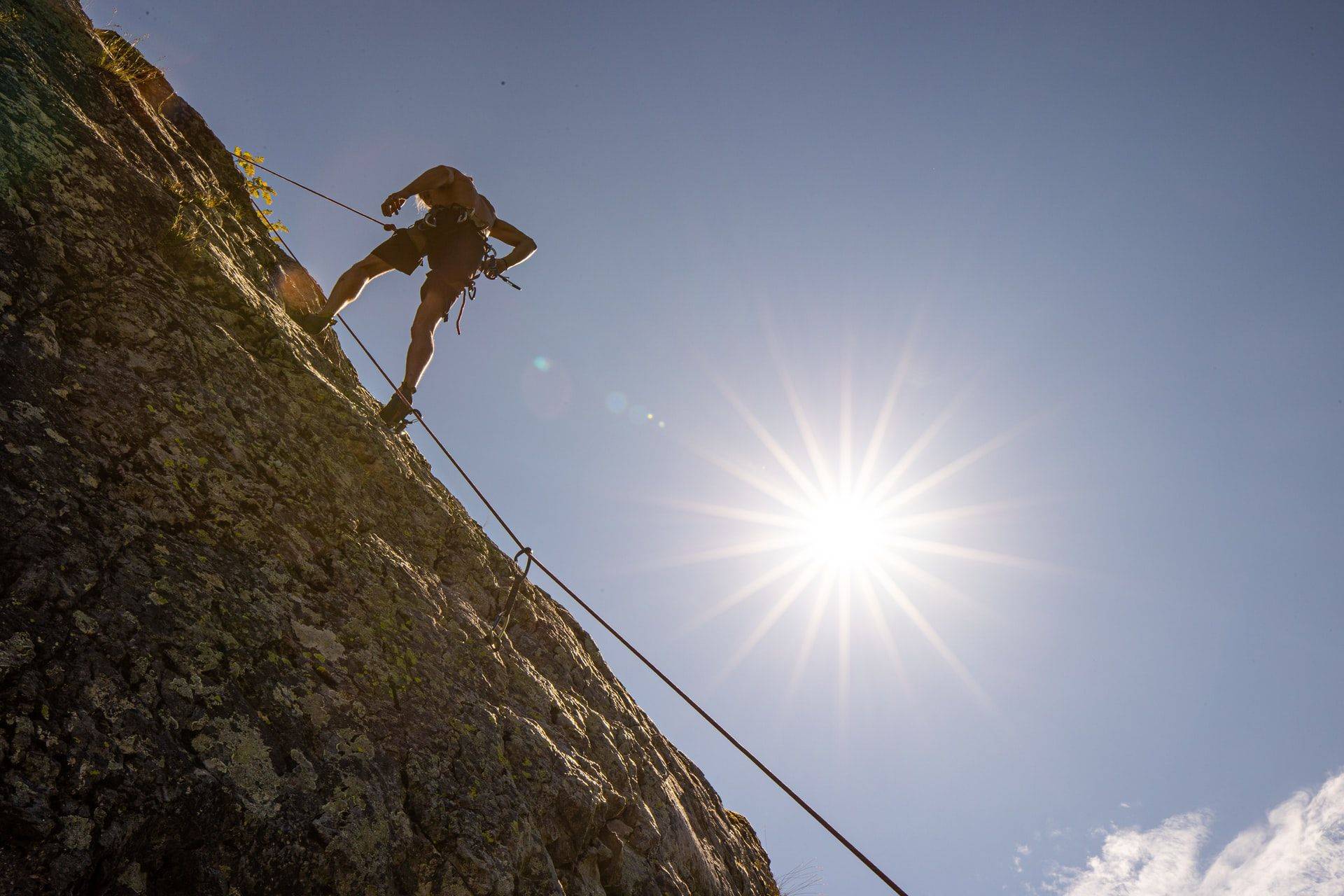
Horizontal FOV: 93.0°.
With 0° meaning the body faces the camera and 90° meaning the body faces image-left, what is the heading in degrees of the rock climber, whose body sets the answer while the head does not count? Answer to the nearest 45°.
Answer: approximately 135°
